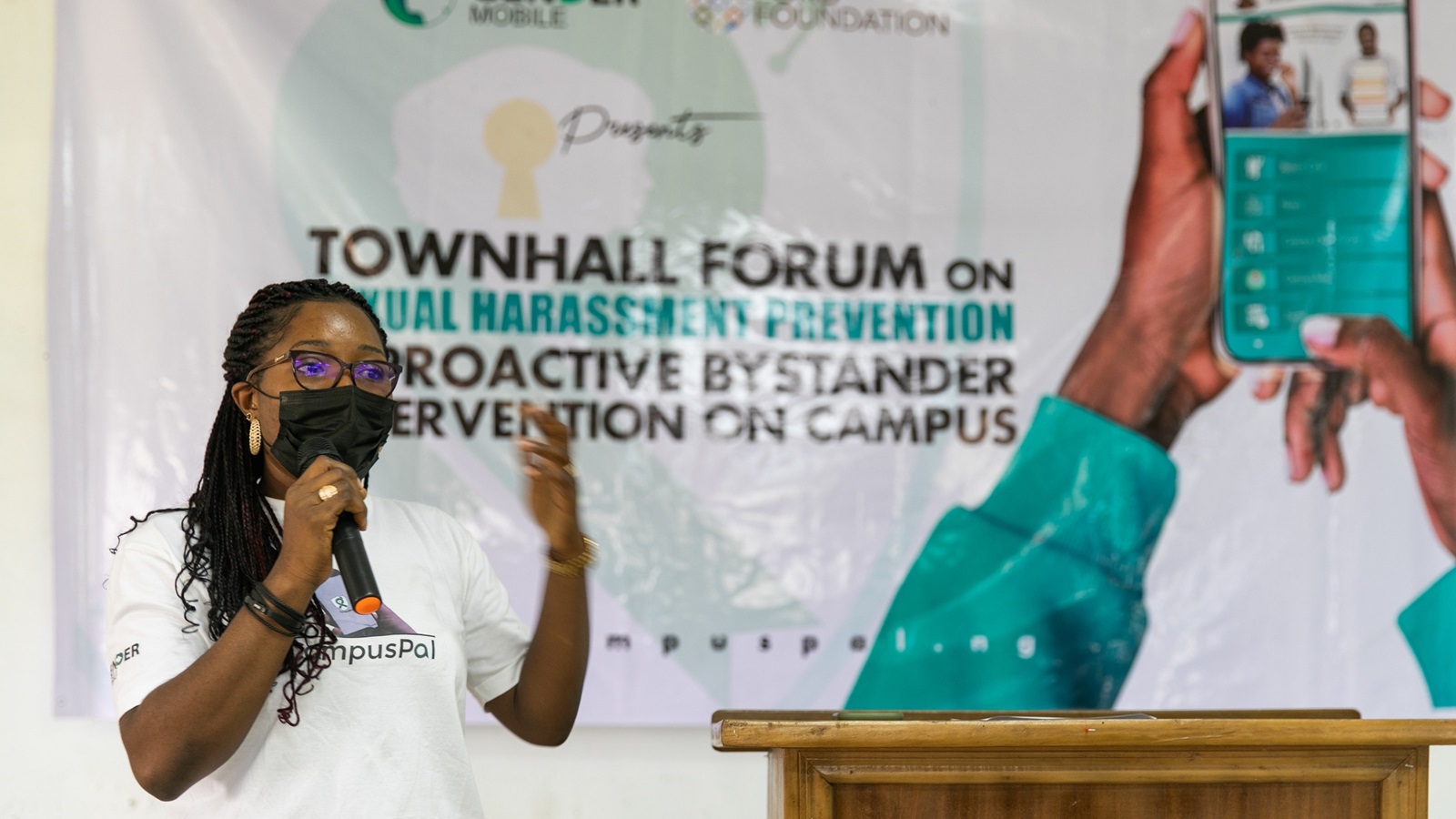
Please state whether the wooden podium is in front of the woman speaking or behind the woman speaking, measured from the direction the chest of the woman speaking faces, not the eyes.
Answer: in front

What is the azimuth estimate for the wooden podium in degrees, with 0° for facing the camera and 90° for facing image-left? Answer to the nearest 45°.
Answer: approximately 0°

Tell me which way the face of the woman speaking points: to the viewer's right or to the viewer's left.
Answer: to the viewer's right

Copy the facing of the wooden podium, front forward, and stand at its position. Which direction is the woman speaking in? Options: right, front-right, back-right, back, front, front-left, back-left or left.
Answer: right

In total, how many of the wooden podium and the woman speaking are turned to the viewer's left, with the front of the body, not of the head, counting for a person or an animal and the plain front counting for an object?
0
